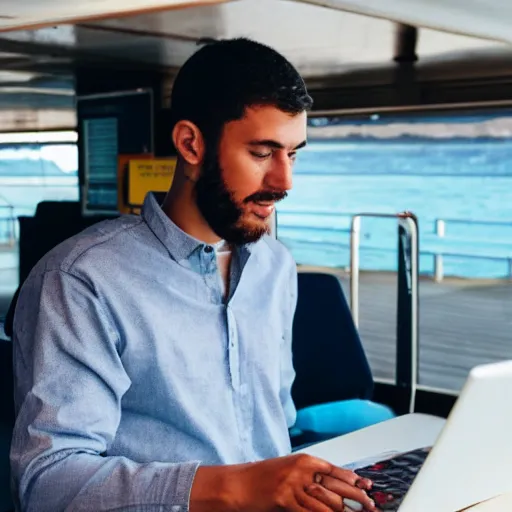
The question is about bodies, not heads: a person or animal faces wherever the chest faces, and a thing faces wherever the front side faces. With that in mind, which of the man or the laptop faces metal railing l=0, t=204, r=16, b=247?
the laptop

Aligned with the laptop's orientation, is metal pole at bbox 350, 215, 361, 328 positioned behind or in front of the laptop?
in front

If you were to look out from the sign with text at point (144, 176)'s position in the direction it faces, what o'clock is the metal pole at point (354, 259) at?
The metal pole is roughly at 9 o'clock from the sign with text.

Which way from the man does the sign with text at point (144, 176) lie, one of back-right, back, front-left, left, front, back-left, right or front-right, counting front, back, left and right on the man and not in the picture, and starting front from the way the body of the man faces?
back-left

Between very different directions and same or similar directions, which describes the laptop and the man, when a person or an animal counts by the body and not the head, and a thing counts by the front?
very different directions

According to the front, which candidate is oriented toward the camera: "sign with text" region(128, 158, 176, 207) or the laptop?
the sign with text

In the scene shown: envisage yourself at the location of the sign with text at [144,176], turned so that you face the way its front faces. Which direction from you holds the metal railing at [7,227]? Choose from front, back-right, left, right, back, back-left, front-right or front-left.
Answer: right

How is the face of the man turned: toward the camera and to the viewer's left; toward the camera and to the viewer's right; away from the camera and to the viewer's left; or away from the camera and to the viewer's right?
toward the camera and to the viewer's right

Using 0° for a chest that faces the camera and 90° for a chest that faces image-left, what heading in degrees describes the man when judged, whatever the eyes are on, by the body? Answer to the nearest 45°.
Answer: approximately 315°

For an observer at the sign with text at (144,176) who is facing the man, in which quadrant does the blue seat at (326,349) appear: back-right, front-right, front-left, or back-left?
front-left

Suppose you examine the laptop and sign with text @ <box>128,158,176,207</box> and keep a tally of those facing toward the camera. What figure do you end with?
1

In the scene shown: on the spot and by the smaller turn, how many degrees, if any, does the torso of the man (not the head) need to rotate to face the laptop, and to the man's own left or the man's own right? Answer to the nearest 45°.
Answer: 0° — they already face it

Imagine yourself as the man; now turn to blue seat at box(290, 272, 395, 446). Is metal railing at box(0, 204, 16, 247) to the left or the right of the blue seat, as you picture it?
left

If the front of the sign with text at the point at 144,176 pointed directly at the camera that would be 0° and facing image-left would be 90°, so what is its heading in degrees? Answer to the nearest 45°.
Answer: approximately 0°

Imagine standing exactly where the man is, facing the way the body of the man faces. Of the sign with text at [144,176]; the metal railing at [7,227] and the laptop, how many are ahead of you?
1

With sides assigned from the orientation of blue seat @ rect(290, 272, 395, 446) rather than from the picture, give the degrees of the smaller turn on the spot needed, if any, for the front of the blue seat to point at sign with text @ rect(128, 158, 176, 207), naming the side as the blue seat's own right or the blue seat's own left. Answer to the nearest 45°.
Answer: approximately 180°
